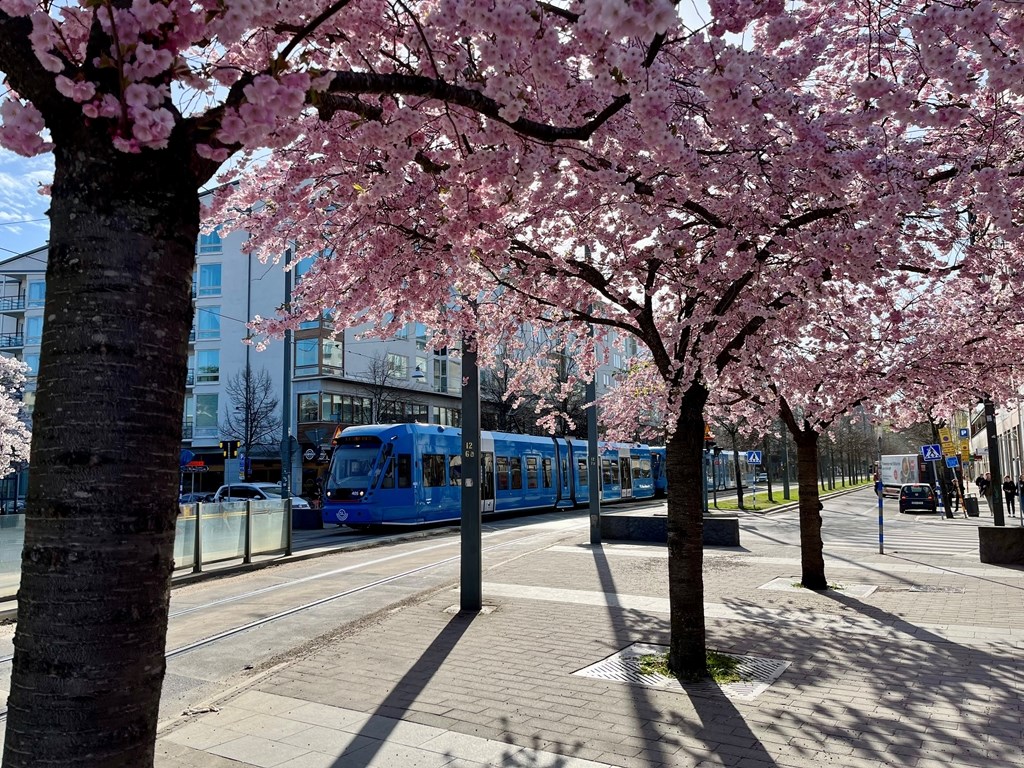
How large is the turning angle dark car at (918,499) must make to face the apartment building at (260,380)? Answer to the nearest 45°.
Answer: approximately 90° to its left

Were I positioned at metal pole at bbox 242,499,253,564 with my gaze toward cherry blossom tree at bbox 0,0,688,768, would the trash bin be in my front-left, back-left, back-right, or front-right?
back-left

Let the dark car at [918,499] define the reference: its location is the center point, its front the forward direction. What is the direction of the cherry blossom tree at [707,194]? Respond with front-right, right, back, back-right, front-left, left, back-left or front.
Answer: back

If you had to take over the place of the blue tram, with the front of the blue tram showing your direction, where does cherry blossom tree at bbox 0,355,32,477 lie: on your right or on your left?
on your right

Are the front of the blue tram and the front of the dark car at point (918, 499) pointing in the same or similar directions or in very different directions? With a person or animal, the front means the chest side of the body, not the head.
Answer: very different directions

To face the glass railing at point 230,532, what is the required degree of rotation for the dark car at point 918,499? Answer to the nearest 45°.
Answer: approximately 135° to its left

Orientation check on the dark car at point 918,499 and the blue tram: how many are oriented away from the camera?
1

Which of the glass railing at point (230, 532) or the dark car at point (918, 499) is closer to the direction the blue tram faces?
the glass railing

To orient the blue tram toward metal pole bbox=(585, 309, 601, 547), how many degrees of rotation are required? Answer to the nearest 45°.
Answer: approximately 90° to its left

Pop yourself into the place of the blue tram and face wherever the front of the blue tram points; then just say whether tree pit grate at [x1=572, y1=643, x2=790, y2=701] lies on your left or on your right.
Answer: on your left

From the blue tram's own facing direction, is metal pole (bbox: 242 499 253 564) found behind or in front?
in front

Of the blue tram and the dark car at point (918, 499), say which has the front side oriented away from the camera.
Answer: the dark car

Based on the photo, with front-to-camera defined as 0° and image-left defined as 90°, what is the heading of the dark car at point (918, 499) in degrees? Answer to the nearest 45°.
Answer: approximately 180°

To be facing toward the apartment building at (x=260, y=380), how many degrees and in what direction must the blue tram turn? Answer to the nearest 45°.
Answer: approximately 90° to its right

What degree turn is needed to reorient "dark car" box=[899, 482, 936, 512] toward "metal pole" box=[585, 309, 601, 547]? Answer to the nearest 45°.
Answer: approximately 180°

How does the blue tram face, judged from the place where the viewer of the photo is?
facing the viewer and to the left of the viewer

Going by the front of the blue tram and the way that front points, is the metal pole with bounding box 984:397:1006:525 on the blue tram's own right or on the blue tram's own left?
on the blue tram's own left
